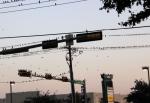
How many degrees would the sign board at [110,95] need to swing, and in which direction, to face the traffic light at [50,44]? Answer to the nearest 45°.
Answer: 0° — it already faces it

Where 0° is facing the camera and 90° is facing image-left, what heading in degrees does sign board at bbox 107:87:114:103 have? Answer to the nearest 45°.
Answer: approximately 0°

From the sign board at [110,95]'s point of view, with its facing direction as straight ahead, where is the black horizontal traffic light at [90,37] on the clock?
the black horizontal traffic light at [90,37] is roughly at 12 o'clock from the sign board at [110,95].
